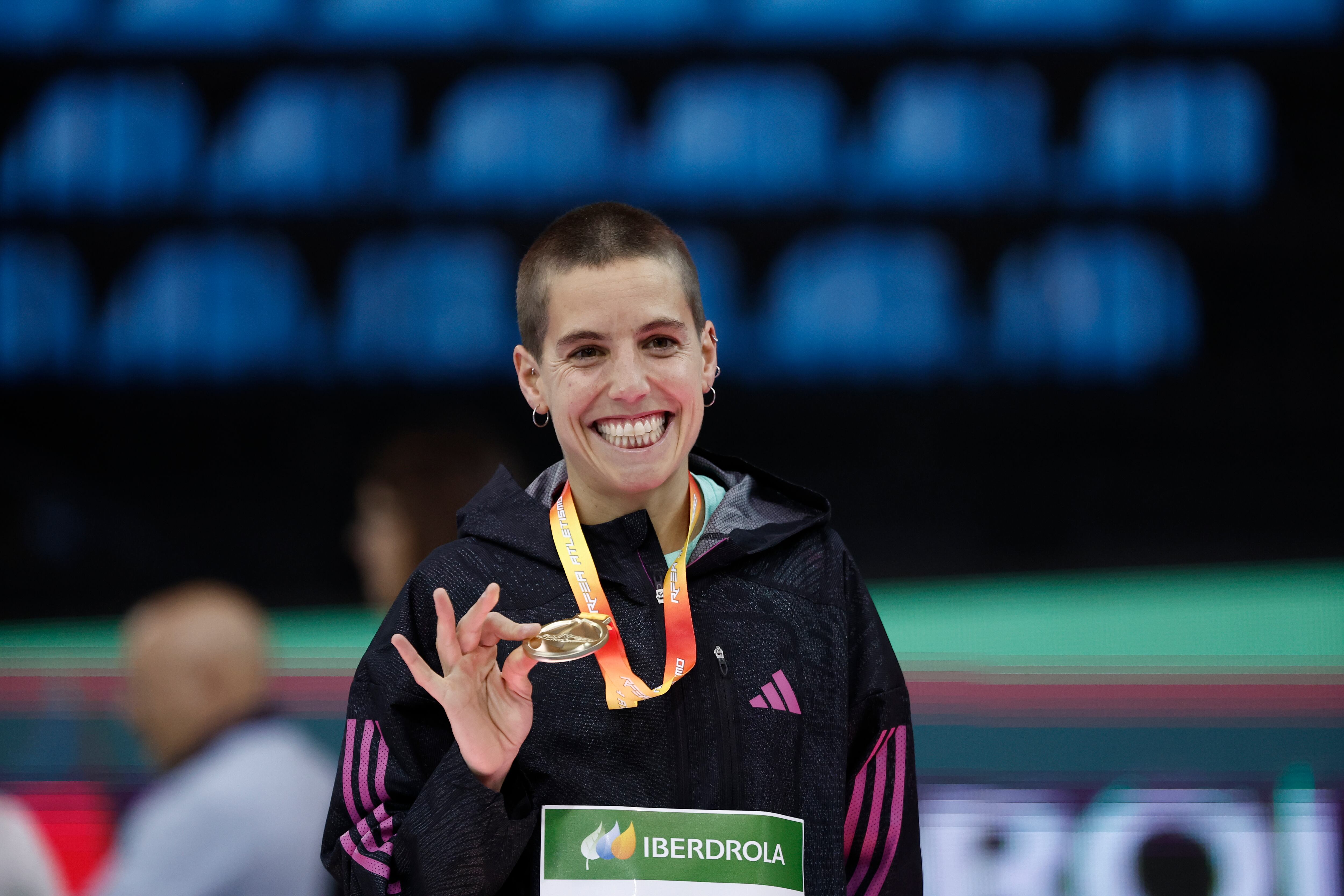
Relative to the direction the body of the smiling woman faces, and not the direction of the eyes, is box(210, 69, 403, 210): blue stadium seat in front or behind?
behind

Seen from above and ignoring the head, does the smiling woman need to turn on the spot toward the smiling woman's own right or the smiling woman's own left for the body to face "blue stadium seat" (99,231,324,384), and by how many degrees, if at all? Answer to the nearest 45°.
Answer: approximately 180°

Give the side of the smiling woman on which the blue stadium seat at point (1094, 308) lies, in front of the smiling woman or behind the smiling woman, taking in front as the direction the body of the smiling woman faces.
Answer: behind

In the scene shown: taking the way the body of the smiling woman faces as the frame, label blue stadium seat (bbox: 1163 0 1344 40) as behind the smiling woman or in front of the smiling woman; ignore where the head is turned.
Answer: behind

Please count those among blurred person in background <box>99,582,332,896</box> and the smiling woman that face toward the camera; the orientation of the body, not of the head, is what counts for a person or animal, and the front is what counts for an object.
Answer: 1

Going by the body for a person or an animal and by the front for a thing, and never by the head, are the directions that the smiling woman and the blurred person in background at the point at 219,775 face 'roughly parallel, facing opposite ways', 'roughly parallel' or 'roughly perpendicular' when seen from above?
roughly perpendicular
